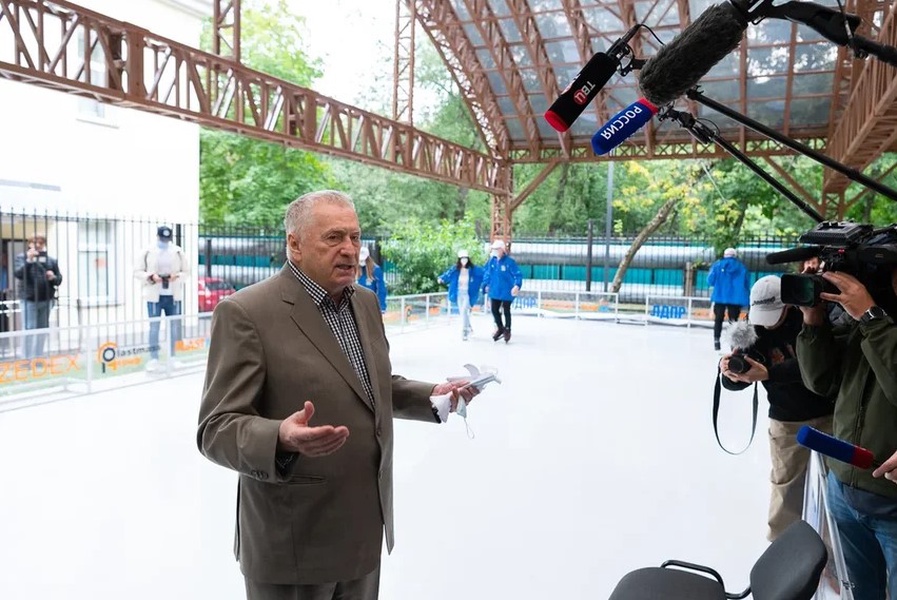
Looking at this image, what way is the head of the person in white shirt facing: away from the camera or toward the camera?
toward the camera

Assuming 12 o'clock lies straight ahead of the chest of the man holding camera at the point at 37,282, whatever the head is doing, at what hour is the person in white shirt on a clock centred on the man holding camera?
The person in white shirt is roughly at 10 o'clock from the man holding camera.

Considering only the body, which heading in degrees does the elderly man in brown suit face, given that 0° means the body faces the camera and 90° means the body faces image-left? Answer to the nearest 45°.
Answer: approximately 315°

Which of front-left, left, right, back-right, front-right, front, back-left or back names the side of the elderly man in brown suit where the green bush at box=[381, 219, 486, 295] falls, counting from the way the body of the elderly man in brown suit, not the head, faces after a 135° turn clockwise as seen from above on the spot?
right

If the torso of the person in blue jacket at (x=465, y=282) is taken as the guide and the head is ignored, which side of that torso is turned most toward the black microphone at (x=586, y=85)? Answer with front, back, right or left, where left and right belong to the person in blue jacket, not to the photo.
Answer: front

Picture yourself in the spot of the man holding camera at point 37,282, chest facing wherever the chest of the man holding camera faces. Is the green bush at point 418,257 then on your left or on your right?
on your left

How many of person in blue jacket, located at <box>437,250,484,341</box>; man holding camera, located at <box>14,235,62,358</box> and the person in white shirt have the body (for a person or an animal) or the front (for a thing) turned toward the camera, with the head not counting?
3

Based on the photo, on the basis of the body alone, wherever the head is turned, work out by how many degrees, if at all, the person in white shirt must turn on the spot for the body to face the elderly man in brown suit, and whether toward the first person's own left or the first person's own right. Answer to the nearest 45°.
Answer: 0° — they already face them

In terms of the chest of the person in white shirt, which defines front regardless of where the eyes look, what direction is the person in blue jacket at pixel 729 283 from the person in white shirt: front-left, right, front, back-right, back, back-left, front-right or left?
left

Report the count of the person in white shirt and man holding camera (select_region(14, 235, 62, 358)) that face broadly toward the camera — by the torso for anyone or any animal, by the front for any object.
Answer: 2

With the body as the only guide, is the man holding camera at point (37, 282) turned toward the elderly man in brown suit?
yes

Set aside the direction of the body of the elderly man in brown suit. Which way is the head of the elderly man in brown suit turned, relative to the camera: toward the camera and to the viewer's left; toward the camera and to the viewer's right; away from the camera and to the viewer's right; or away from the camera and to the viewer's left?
toward the camera and to the viewer's right

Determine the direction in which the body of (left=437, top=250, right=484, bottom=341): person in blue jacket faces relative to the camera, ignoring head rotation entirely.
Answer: toward the camera

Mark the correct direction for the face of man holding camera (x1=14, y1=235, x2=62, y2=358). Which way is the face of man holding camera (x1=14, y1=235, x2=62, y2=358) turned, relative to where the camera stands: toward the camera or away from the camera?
toward the camera

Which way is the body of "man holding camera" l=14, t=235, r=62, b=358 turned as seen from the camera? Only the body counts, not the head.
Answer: toward the camera
